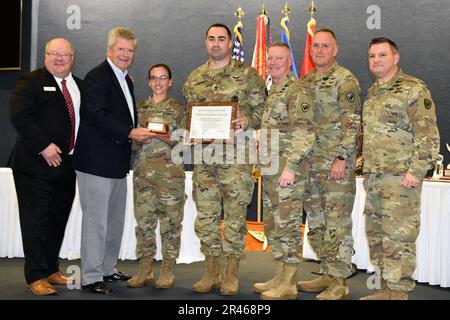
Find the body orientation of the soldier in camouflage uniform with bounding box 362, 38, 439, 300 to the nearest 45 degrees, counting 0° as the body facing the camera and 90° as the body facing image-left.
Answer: approximately 45°

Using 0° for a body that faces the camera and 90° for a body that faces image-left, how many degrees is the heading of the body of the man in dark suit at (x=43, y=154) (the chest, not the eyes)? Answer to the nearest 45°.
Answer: approximately 315°

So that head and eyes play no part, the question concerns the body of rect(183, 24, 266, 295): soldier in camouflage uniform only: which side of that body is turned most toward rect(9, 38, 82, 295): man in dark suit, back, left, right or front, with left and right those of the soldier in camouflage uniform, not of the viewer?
right

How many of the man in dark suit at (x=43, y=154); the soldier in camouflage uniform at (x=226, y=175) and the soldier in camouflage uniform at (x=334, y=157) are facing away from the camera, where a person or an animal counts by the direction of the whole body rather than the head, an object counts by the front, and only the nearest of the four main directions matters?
0

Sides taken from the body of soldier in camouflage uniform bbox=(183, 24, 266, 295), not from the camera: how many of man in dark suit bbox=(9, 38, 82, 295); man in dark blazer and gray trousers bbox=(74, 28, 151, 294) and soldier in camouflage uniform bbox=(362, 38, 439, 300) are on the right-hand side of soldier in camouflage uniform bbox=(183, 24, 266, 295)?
2

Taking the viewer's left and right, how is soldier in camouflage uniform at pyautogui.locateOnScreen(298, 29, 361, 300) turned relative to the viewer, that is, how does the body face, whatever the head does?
facing the viewer and to the left of the viewer

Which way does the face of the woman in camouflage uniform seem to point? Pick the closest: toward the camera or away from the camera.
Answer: toward the camera

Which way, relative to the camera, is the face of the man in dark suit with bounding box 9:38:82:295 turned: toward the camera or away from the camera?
toward the camera

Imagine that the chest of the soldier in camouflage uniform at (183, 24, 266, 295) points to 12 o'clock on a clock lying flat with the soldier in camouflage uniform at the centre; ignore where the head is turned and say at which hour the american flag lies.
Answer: The american flag is roughly at 6 o'clock from the soldier in camouflage uniform.

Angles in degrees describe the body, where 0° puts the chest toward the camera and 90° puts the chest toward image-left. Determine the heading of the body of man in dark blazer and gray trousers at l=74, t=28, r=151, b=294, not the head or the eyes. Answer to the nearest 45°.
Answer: approximately 315°

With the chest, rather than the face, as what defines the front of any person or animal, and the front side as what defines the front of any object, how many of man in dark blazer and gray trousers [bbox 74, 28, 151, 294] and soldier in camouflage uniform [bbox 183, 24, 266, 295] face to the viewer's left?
0

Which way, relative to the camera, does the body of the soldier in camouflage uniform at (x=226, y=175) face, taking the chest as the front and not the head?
toward the camera

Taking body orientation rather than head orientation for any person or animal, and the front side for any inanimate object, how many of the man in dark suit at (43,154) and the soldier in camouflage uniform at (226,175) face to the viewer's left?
0

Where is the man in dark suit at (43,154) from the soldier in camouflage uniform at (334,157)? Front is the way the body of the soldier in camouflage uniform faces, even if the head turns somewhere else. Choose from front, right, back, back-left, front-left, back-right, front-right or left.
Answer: front-right
